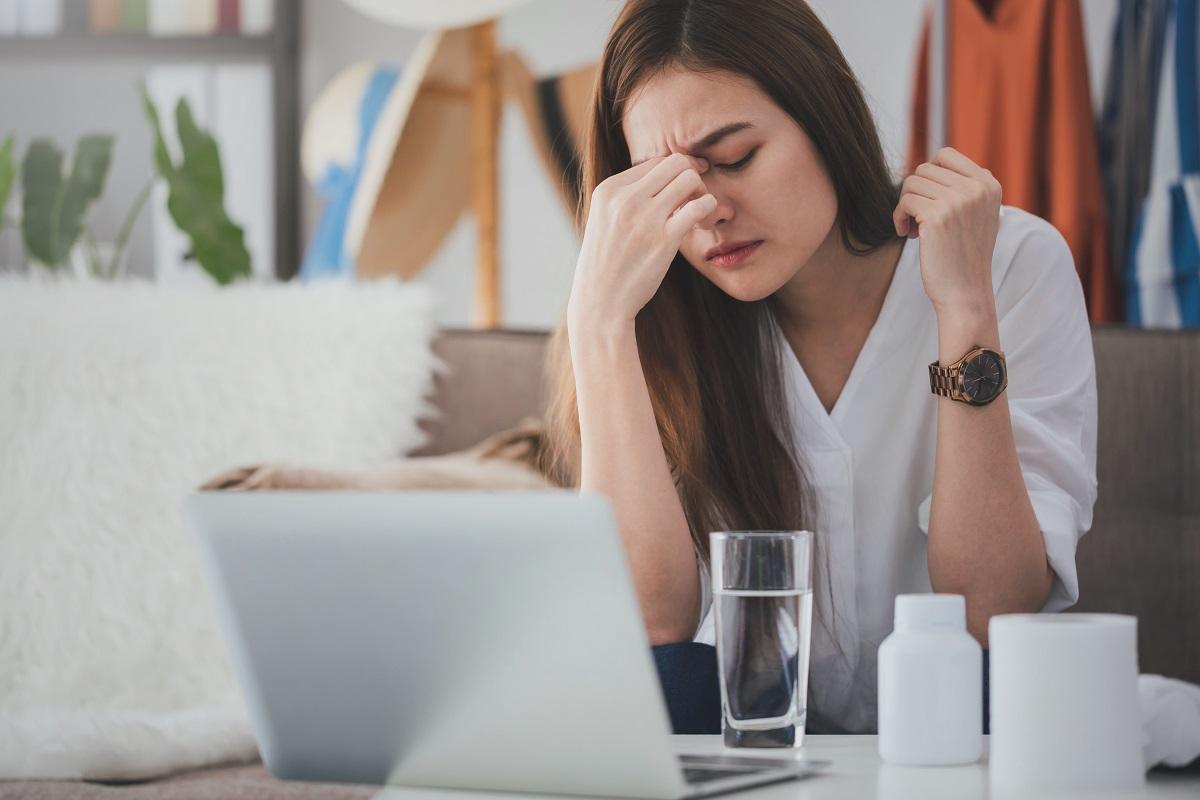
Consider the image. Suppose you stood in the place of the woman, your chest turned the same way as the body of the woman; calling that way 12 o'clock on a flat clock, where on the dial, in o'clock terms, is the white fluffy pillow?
The white fluffy pillow is roughly at 4 o'clock from the woman.

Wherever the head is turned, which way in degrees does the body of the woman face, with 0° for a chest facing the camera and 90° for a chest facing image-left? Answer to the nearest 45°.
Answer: approximately 0°

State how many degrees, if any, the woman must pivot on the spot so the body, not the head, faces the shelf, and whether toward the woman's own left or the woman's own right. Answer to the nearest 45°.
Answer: approximately 135° to the woman's own right

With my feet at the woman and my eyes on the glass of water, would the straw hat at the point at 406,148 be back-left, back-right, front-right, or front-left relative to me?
back-right

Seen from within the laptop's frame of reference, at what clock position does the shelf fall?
The shelf is roughly at 10 o'clock from the laptop.

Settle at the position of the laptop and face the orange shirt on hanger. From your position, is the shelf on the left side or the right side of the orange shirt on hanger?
left

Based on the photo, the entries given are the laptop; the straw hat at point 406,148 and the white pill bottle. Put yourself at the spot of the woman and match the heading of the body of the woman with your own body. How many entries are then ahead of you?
2
